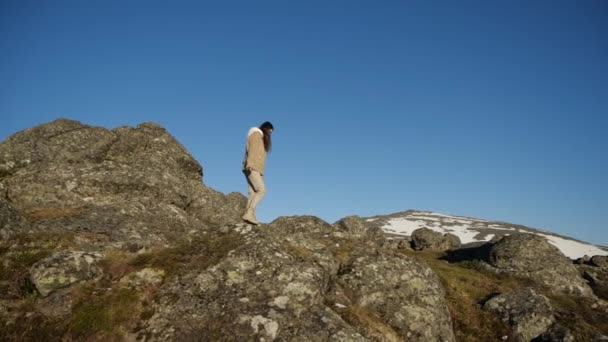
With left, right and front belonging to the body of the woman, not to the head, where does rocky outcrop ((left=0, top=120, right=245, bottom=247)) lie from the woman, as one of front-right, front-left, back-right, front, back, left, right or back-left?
back-left

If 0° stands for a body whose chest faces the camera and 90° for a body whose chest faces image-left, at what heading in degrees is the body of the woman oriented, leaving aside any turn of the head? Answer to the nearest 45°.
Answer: approximately 270°

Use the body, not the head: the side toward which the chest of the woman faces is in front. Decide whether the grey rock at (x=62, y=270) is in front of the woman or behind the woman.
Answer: behind

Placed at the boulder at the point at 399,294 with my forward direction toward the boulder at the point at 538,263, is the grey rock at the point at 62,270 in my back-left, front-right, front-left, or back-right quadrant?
back-left
